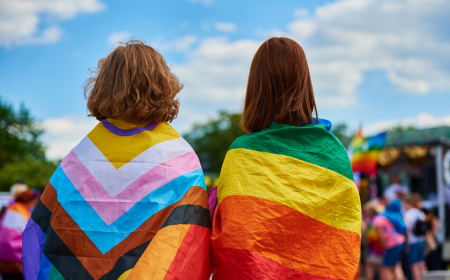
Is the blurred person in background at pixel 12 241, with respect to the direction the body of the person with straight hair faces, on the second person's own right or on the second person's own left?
on the second person's own left

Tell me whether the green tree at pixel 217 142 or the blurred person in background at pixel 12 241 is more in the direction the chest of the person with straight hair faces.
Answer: the green tree

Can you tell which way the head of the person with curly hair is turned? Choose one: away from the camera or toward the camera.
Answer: away from the camera

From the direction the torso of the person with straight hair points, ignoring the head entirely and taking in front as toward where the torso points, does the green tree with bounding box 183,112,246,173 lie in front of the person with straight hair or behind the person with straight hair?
in front

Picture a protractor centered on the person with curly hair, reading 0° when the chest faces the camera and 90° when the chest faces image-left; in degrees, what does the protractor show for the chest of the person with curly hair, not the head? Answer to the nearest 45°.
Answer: approximately 180°

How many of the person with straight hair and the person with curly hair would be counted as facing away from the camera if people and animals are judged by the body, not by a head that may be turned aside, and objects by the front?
2

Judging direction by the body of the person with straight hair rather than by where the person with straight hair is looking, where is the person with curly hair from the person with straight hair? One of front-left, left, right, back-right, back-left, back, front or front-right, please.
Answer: left

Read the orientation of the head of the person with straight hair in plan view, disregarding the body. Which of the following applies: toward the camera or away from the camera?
away from the camera

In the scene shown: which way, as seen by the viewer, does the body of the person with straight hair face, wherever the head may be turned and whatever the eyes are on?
away from the camera

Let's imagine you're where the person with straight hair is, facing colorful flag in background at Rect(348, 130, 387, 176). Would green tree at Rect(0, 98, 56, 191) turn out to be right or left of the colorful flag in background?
left
